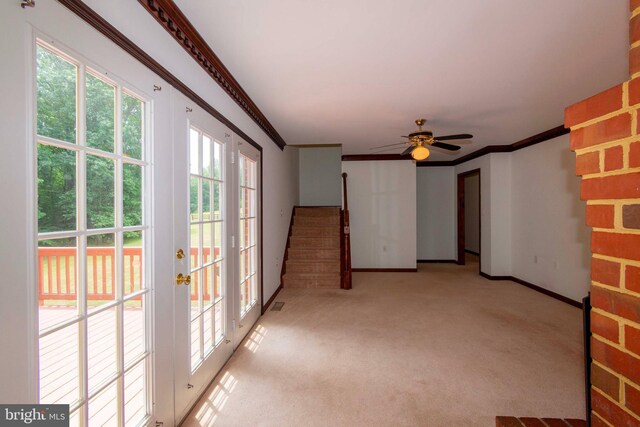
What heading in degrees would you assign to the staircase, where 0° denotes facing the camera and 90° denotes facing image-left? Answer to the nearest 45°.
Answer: approximately 0°

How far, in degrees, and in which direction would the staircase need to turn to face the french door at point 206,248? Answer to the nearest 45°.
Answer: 0° — it already faces it

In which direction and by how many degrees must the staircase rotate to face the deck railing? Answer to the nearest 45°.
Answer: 0° — it already faces it
